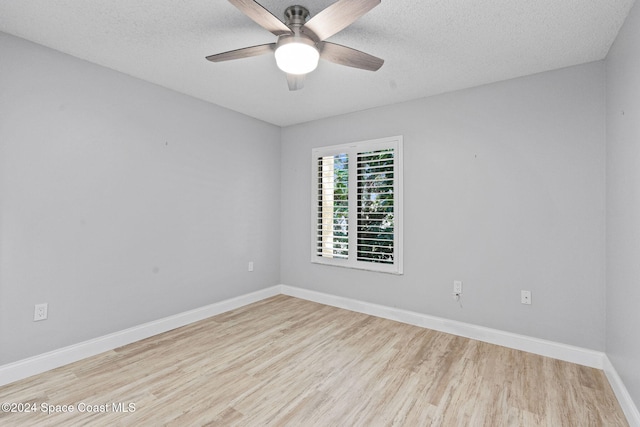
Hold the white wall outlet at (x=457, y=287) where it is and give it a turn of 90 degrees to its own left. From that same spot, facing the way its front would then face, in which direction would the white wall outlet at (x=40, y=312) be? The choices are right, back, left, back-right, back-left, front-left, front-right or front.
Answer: back-right

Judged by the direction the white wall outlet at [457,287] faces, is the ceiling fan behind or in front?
in front

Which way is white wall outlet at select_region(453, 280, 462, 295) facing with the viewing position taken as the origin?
facing the viewer
